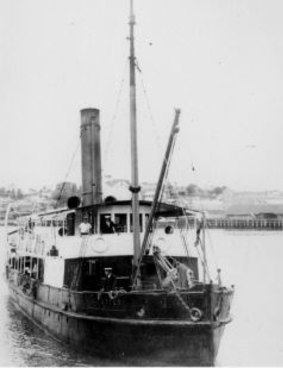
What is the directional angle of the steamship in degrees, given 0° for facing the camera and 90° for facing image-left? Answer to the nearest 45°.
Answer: approximately 315°
